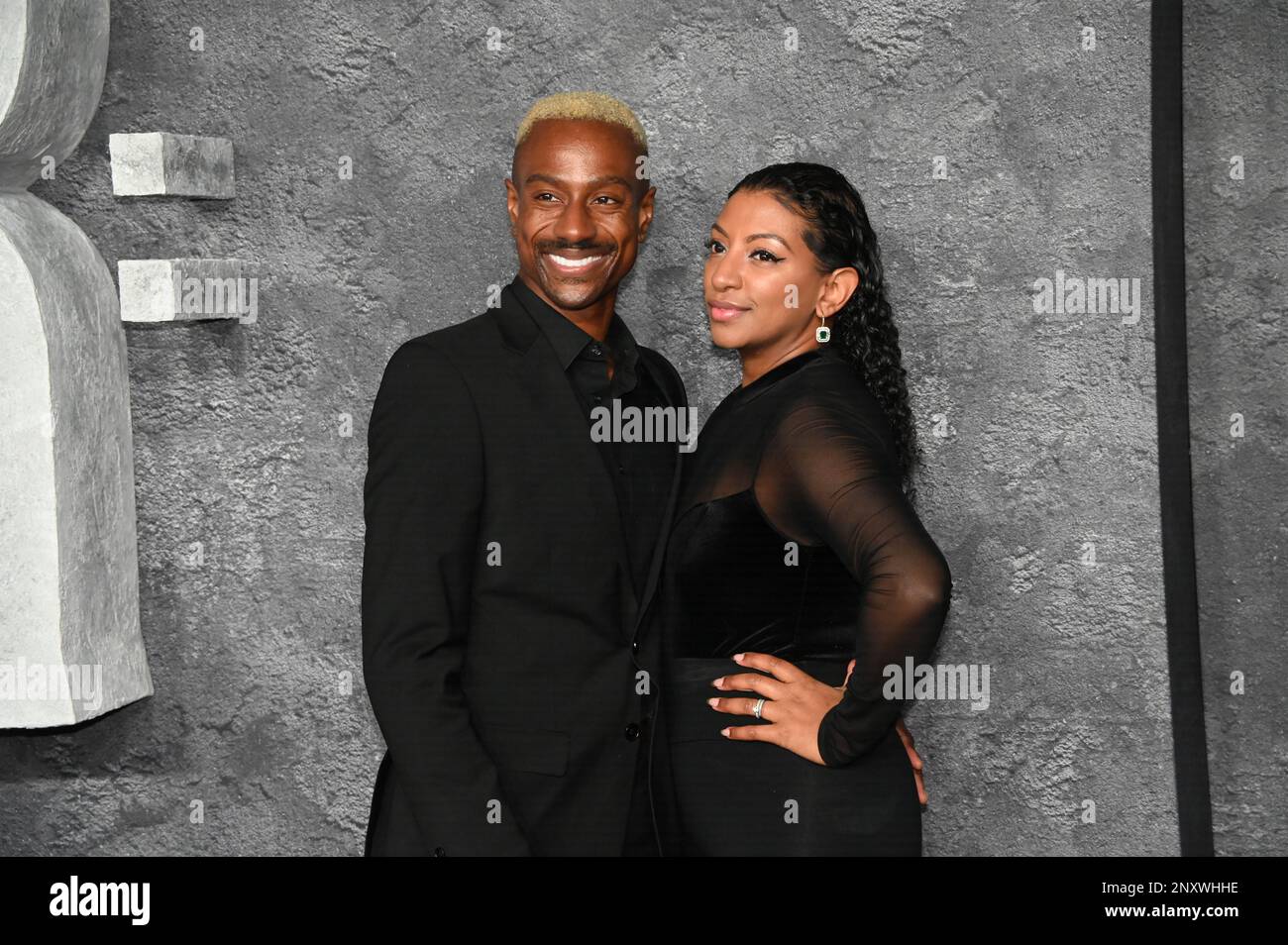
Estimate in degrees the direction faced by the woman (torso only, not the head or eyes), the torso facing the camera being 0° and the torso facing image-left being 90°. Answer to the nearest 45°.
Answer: approximately 45°

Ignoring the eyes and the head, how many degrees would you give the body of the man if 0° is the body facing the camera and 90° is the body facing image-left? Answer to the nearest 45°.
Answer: approximately 315°
